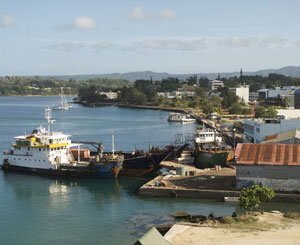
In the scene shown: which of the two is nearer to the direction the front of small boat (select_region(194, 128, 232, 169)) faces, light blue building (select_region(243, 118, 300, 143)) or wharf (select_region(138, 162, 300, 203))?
the wharf

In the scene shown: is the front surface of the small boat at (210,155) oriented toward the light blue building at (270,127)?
no

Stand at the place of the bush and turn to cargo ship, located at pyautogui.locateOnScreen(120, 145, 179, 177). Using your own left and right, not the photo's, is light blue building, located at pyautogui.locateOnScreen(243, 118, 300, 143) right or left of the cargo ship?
right

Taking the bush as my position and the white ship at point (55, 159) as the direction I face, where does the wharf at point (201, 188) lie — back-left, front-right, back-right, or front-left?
front-right

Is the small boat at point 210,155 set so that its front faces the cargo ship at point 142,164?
no
